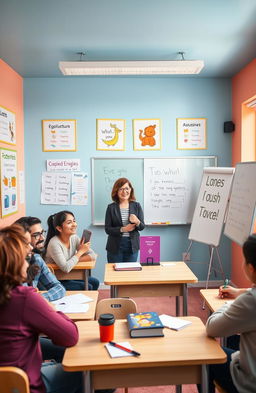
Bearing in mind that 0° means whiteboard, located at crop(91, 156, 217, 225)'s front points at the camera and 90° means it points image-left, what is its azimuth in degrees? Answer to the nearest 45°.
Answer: approximately 0°

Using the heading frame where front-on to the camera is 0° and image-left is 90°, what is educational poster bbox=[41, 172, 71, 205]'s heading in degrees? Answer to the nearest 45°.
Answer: approximately 0°

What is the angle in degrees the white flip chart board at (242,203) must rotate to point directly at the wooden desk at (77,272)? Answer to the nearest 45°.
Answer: approximately 45° to its right

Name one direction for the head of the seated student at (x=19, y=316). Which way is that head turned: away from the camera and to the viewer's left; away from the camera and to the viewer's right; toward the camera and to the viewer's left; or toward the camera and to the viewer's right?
away from the camera and to the viewer's right

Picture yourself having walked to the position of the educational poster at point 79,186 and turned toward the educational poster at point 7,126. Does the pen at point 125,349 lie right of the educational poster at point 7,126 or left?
left

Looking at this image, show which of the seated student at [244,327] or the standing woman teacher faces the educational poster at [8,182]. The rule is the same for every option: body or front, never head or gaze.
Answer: the seated student

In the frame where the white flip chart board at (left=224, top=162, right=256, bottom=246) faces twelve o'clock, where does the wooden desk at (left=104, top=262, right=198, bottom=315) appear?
The wooden desk is roughly at 12 o'clock from the white flip chart board.

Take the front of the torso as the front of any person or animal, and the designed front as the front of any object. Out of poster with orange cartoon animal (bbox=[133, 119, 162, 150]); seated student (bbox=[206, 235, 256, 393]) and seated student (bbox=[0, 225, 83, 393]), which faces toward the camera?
the poster with orange cartoon animal
